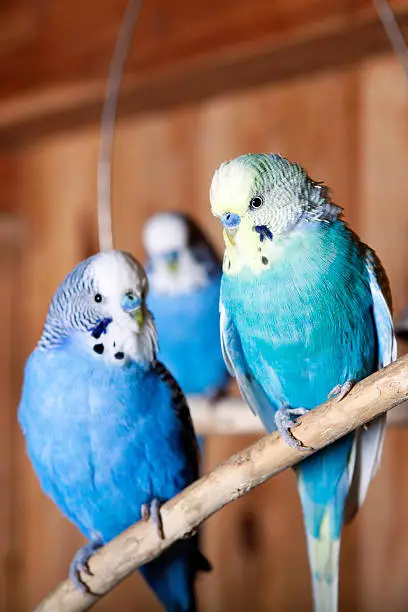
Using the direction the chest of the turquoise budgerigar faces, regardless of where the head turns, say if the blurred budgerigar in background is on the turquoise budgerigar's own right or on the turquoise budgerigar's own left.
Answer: on the turquoise budgerigar's own right

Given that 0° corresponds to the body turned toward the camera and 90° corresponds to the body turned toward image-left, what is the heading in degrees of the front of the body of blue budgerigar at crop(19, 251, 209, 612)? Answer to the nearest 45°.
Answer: approximately 0°

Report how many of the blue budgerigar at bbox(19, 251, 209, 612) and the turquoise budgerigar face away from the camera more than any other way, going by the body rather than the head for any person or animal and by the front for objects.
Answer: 0

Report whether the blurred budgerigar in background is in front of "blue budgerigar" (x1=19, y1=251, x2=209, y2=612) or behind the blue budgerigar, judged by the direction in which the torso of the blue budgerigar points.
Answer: behind

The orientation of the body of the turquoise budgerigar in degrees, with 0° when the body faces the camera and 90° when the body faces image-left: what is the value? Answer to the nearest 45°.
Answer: approximately 45°
